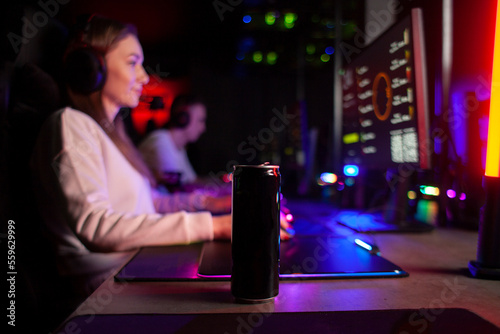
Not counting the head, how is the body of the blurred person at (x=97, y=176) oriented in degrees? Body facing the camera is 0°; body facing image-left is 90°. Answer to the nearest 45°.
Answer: approximately 270°

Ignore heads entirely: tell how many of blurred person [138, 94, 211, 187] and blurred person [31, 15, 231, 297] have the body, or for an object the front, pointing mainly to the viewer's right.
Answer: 2

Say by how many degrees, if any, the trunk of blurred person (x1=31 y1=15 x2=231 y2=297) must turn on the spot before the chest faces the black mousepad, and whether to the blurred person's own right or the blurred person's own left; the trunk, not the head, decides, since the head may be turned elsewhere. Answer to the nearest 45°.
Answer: approximately 45° to the blurred person's own right

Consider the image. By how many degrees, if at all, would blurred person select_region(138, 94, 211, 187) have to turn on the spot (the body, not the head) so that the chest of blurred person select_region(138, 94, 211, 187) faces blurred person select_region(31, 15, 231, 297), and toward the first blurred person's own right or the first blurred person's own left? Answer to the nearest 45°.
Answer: approximately 90° to the first blurred person's own right

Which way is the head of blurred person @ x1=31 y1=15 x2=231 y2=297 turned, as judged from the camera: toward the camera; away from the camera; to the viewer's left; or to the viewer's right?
to the viewer's right

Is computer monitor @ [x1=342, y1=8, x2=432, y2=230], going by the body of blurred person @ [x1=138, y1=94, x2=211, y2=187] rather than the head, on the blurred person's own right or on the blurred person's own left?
on the blurred person's own right

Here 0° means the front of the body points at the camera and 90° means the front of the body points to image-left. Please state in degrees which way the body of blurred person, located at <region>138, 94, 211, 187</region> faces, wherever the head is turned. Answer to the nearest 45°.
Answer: approximately 270°

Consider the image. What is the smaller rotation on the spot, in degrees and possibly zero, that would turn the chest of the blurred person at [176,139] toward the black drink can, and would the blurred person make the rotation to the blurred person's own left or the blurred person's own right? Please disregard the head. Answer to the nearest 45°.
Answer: approximately 90° to the blurred person's own right
